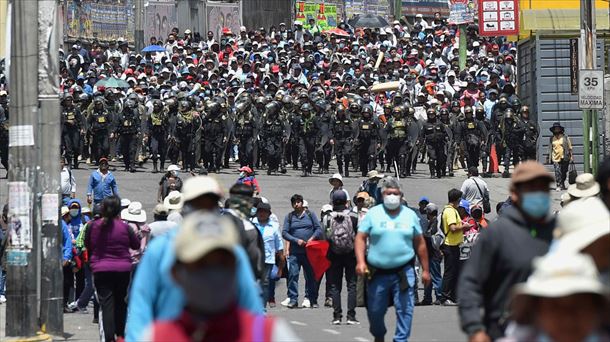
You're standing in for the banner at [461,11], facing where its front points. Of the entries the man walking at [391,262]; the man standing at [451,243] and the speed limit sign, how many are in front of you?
3

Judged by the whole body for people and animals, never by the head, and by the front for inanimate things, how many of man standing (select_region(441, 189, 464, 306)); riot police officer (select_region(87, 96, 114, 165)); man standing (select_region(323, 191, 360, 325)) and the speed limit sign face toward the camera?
2

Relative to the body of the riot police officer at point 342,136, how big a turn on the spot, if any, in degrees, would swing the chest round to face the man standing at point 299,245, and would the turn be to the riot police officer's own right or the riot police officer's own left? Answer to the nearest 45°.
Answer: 0° — they already face them

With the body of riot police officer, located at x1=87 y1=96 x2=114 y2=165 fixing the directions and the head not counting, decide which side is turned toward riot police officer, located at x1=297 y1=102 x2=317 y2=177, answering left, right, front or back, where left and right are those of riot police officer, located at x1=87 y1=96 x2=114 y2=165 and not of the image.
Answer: left

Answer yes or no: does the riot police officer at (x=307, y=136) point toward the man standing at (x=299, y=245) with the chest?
yes

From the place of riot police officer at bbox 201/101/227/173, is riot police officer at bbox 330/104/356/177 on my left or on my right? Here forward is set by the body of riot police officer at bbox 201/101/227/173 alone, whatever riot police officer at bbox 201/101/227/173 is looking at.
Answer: on my left

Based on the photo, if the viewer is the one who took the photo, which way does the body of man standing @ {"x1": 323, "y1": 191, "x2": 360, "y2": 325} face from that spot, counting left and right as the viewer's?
facing away from the viewer

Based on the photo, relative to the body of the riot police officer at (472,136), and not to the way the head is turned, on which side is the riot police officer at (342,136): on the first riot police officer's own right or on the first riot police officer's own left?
on the first riot police officer's own right

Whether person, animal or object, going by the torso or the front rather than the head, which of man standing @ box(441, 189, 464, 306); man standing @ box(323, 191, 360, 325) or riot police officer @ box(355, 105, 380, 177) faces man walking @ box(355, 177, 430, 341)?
the riot police officer

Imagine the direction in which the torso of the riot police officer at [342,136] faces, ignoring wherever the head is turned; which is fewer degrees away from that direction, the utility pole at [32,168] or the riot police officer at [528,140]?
the utility pole

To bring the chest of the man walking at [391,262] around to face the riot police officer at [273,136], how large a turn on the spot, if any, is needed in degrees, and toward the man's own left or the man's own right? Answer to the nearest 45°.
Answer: approximately 180°

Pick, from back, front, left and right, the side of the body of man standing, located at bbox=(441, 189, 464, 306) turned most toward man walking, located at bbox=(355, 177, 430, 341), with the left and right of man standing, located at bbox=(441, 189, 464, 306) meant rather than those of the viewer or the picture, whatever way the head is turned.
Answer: right
